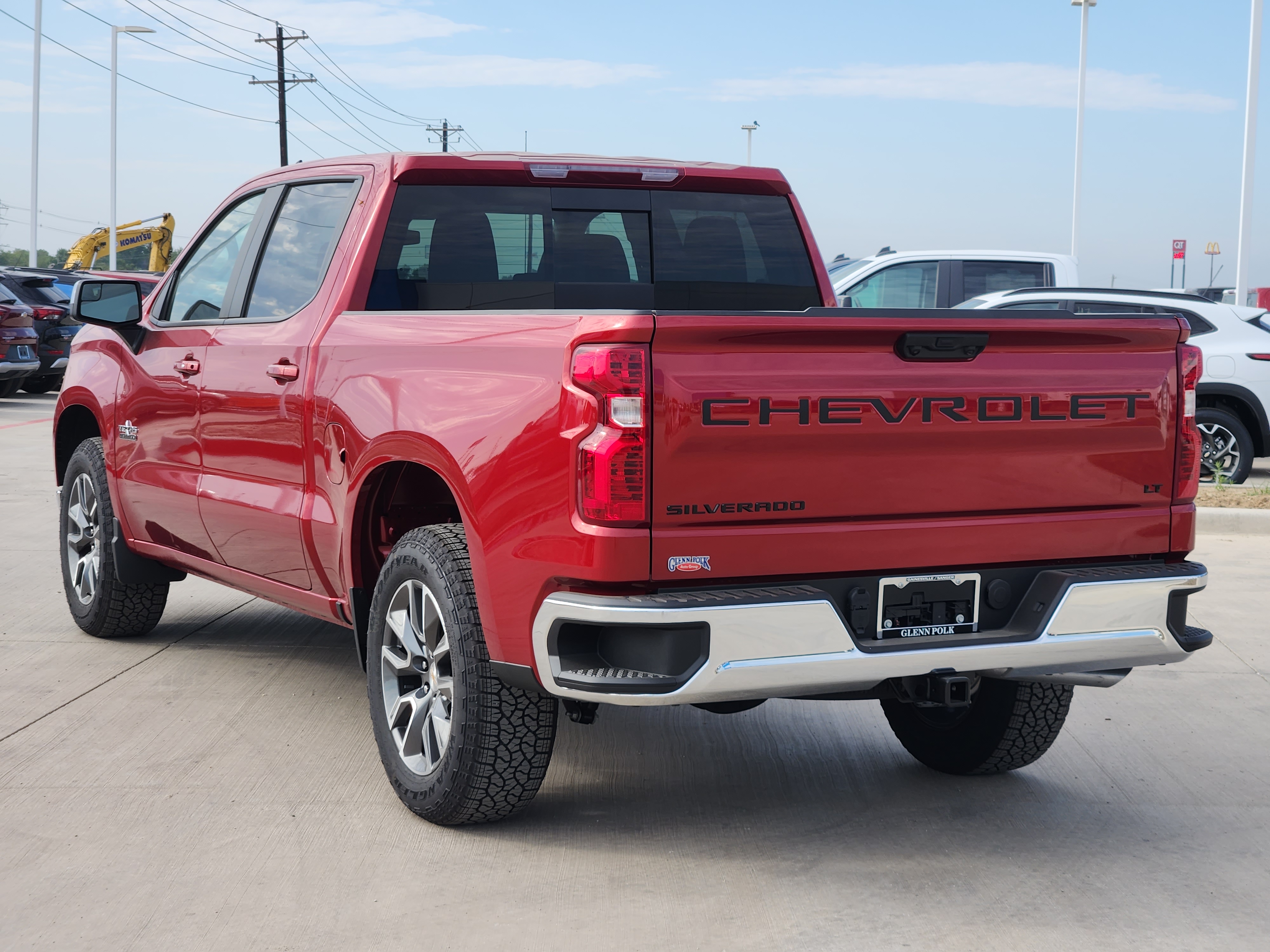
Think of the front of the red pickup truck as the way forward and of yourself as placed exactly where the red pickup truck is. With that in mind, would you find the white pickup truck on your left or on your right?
on your right

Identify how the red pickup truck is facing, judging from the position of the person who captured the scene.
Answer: facing away from the viewer and to the left of the viewer

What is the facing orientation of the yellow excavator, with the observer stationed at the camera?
facing to the right of the viewer

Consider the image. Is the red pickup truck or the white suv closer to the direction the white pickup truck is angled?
the red pickup truck

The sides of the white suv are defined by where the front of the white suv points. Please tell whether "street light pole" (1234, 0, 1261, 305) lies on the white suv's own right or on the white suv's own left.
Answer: on the white suv's own right

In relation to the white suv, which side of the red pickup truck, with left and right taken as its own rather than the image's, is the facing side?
right

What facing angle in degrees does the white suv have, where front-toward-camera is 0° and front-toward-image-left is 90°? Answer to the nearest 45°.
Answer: approximately 90°

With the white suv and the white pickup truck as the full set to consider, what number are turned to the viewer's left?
2

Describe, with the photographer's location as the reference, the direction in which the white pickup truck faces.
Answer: facing to the left of the viewer

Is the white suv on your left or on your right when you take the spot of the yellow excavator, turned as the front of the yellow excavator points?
on your right
